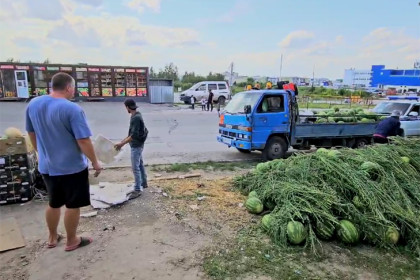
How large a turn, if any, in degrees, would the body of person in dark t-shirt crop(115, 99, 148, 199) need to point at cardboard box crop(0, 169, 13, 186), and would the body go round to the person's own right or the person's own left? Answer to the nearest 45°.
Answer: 0° — they already face it

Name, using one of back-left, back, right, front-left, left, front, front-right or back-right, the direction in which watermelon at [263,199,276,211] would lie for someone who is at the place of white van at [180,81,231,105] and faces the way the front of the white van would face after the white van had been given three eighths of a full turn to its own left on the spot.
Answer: front-right

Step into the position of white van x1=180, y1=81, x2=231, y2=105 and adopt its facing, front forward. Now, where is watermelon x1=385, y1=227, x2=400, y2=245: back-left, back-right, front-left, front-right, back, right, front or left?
left

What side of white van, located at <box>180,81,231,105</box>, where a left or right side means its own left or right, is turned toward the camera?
left

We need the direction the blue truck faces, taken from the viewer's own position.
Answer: facing the viewer and to the left of the viewer

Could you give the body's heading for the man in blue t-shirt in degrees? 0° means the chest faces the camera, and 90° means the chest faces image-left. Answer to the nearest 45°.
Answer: approximately 225°

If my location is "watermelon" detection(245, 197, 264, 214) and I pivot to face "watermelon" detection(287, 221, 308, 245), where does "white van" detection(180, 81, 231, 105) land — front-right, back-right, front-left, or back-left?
back-left

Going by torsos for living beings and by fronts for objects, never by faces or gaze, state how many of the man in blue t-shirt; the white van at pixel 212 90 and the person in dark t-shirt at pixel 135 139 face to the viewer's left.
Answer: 2

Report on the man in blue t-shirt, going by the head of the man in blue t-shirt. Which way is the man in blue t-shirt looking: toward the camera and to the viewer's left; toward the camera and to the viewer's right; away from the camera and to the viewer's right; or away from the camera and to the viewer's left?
away from the camera and to the viewer's right

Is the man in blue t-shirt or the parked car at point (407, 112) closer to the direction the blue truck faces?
the man in blue t-shirt

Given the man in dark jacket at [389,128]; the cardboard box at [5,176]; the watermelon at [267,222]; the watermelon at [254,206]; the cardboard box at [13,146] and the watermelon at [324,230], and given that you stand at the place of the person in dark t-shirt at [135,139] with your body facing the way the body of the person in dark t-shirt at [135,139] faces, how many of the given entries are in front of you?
2

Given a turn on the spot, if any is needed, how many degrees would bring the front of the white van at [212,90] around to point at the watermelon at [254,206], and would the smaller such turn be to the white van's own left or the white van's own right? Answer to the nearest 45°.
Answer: approximately 90° to the white van's own left

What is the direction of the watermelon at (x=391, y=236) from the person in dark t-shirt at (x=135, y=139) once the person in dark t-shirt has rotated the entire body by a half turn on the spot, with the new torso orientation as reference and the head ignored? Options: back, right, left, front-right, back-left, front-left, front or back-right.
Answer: front-right

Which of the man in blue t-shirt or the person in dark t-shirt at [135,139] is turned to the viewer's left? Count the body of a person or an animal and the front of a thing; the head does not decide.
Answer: the person in dark t-shirt

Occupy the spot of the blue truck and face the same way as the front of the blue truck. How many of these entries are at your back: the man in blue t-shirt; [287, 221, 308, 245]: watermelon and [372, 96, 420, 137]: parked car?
1

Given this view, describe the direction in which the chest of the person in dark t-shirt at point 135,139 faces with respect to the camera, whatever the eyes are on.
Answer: to the viewer's left

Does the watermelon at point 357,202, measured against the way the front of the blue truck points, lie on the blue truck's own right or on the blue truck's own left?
on the blue truck's own left
